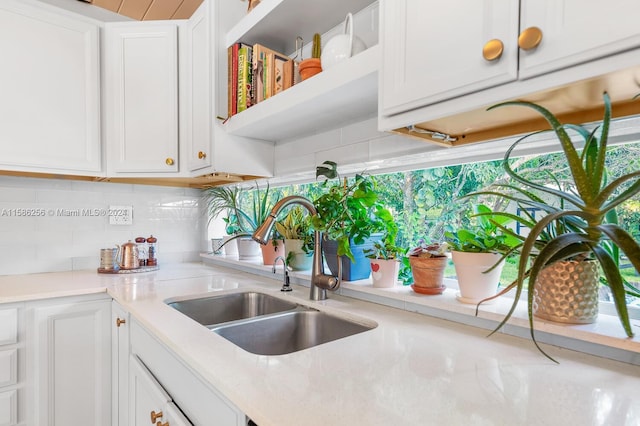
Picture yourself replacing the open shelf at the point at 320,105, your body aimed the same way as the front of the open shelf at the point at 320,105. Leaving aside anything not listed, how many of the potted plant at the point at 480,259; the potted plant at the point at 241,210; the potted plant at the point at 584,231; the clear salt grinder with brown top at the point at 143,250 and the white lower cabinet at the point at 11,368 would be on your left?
2

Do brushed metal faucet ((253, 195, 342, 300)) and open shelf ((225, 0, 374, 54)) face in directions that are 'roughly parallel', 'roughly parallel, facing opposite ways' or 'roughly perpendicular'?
roughly parallel

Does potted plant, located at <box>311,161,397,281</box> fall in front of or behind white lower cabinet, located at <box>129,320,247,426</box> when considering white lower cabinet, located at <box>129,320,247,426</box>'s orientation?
behind

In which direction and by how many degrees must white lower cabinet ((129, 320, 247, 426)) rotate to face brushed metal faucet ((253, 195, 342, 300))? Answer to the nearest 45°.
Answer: approximately 180°

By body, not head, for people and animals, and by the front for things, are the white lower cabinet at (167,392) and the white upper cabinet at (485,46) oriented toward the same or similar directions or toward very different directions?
same or similar directions

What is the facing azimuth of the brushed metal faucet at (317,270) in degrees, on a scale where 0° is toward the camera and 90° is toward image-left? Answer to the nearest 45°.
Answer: approximately 45°

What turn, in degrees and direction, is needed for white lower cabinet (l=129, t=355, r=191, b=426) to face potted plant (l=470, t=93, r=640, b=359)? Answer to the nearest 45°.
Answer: approximately 135° to its left

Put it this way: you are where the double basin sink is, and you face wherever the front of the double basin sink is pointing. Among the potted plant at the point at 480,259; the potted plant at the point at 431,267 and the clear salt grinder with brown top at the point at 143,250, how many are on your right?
1

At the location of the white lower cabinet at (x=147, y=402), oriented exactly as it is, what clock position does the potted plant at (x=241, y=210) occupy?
The potted plant is roughly at 4 o'clock from the white lower cabinet.

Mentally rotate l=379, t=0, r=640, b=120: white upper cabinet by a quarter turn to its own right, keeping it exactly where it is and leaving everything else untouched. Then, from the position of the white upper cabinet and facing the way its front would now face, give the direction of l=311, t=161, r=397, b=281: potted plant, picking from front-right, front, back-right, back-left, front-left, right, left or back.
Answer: front

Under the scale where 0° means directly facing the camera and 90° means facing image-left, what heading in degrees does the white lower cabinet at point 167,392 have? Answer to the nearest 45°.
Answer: approximately 90°

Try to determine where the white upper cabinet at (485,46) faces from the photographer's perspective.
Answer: facing the viewer and to the left of the viewer
